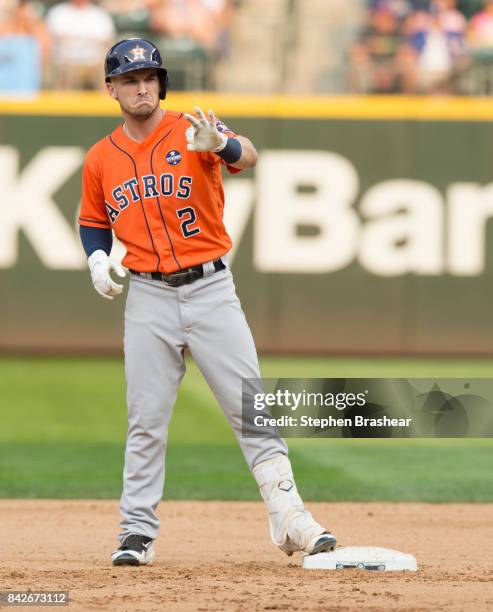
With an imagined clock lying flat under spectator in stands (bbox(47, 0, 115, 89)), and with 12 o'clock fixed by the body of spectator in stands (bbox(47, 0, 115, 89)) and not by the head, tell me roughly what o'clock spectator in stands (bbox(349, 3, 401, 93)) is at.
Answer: spectator in stands (bbox(349, 3, 401, 93)) is roughly at 9 o'clock from spectator in stands (bbox(47, 0, 115, 89)).

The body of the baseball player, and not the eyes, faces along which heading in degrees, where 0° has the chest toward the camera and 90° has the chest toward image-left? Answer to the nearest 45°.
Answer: approximately 0°

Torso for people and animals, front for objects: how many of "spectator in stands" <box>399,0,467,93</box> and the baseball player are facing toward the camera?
2

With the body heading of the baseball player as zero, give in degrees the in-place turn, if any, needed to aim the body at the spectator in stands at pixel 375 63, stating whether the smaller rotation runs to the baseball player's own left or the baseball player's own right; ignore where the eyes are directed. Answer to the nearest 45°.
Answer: approximately 180°

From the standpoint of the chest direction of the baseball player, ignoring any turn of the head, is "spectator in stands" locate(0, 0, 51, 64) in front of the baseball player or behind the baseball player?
behind

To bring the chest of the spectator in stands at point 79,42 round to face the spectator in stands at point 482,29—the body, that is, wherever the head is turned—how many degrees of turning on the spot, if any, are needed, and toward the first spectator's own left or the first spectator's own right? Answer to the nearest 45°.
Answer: approximately 90° to the first spectator's own left

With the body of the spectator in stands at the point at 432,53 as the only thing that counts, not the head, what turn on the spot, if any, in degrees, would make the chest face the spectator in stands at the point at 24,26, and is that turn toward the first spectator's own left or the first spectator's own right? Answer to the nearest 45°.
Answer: approximately 90° to the first spectator's own right

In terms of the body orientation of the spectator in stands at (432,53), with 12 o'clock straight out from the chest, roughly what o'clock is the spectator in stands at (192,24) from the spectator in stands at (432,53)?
the spectator in stands at (192,24) is roughly at 3 o'clock from the spectator in stands at (432,53).
